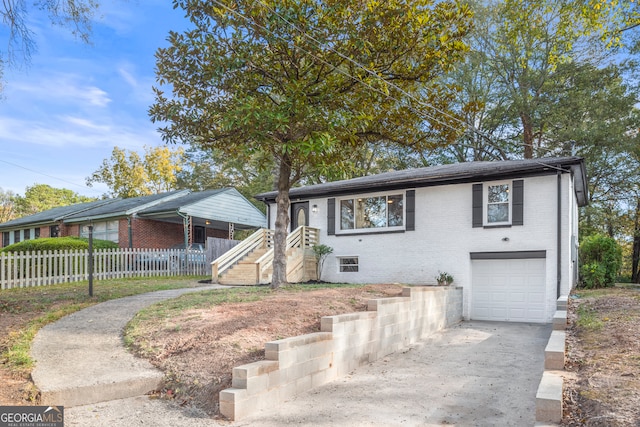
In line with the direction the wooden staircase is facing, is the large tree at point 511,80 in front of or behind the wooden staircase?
behind

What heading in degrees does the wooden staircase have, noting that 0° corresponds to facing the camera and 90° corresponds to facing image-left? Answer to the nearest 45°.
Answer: approximately 45°

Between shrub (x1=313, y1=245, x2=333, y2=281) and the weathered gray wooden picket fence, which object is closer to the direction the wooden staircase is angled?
the weathered gray wooden picket fence

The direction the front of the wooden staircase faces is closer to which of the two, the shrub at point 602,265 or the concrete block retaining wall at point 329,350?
the concrete block retaining wall

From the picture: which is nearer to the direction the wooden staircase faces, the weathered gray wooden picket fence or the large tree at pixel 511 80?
the weathered gray wooden picket fence

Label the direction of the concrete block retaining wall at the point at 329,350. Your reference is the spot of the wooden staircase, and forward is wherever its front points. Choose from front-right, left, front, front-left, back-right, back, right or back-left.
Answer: front-left
